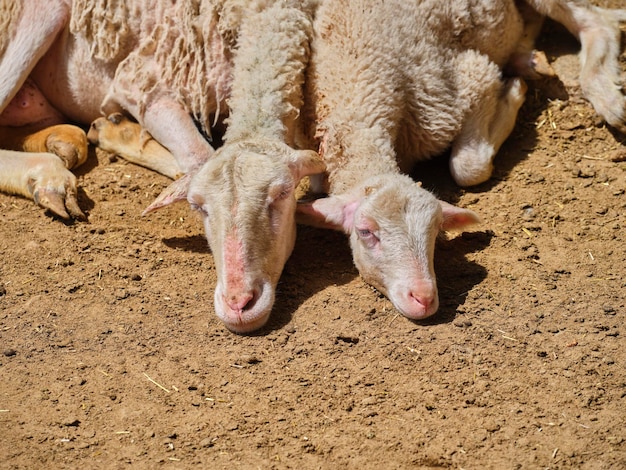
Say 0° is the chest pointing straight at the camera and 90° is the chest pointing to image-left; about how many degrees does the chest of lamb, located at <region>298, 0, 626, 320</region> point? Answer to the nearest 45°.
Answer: approximately 45°

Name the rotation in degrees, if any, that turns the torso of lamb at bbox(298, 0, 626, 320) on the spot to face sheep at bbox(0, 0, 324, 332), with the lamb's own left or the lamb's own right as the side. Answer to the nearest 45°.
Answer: approximately 45° to the lamb's own right
